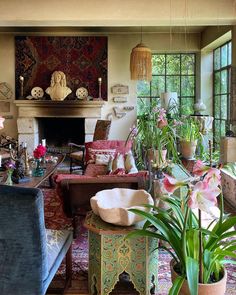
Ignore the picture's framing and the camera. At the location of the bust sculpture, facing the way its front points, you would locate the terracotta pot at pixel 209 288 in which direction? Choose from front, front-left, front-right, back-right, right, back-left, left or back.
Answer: front

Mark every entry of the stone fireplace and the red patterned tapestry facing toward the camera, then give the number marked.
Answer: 2

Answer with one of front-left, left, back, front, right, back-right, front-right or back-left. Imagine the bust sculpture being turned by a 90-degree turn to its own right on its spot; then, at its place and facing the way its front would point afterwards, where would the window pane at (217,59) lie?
back

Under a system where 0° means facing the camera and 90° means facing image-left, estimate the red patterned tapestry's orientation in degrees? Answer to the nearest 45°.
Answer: approximately 0°

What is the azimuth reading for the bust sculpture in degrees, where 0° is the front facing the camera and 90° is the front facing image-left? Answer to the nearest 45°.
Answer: approximately 0°

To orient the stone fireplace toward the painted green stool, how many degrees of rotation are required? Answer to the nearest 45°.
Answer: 0° — it already faces it

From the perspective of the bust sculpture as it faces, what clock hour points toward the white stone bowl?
The white stone bowl is roughly at 12 o'clock from the bust sculpture.

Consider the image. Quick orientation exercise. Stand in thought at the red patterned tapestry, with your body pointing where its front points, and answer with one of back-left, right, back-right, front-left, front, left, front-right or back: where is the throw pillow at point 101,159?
front

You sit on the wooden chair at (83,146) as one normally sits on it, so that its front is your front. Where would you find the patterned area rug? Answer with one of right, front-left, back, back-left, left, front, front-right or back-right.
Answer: front-left
